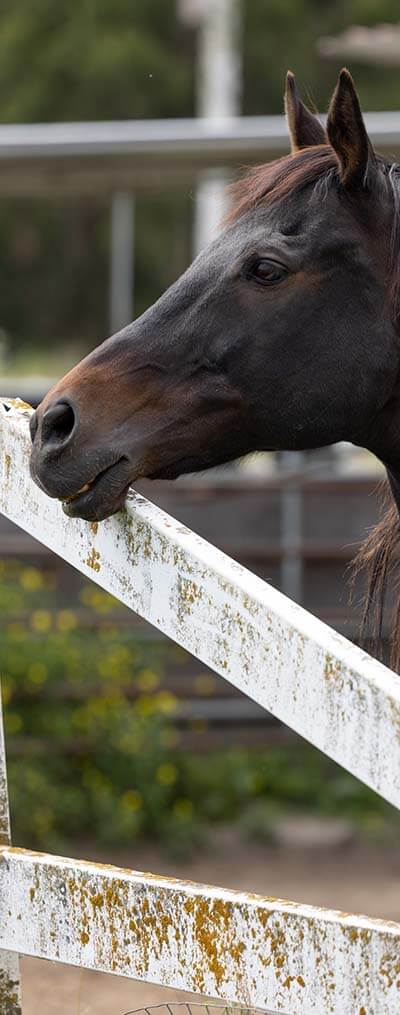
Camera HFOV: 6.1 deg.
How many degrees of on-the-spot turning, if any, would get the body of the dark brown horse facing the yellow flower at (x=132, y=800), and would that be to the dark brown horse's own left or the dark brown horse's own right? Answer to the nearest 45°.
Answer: approximately 90° to the dark brown horse's own right

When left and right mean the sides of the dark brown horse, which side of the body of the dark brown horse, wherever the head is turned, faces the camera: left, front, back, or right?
left

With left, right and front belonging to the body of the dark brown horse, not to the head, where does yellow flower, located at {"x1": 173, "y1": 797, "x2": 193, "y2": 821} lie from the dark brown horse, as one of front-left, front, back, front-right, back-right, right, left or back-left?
right

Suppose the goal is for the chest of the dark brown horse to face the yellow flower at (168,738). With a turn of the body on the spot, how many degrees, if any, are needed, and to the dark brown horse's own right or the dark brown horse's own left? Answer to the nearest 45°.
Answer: approximately 90° to the dark brown horse's own right

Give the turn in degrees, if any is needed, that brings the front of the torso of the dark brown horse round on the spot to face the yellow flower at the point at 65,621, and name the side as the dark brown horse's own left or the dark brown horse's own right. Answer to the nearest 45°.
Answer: approximately 90° to the dark brown horse's own right

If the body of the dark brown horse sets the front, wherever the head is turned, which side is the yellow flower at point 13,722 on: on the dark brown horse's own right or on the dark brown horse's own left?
on the dark brown horse's own right

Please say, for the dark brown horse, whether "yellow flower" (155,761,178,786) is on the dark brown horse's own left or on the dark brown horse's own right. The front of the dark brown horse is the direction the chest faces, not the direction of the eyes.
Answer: on the dark brown horse's own right

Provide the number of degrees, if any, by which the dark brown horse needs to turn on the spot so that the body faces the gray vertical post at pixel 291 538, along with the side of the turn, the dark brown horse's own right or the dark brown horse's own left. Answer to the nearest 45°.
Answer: approximately 90° to the dark brown horse's own right

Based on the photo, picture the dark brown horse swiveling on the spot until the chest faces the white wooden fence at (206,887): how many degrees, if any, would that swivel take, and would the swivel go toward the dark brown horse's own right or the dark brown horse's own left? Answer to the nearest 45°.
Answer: approximately 90° to the dark brown horse's own left

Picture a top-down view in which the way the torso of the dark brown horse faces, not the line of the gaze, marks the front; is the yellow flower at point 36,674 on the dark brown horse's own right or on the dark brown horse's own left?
on the dark brown horse's own right

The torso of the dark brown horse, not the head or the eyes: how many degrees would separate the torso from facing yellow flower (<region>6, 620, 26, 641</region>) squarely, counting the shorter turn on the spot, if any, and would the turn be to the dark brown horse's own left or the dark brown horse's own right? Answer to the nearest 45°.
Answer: approximately 90° to the dark brown horse's own right
